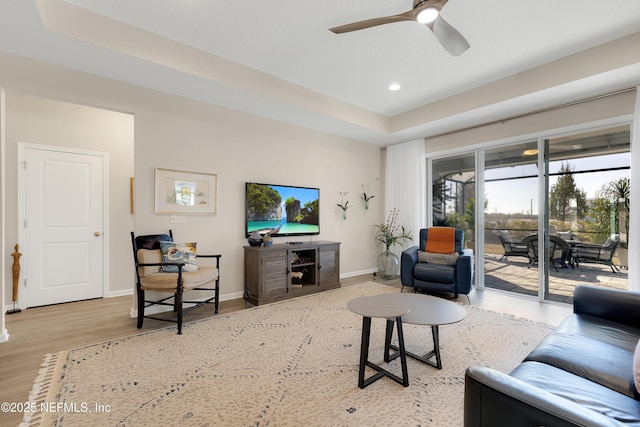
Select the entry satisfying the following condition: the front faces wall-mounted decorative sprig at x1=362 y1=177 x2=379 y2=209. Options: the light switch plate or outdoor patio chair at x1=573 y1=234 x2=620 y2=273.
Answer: the outdoor patio chair

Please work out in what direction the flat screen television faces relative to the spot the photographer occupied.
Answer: facing the viewer and to the right of the viewer

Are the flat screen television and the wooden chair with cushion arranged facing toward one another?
no

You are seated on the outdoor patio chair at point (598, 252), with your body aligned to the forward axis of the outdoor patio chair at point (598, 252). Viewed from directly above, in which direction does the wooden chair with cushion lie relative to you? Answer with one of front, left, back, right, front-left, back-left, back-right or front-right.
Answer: front-left

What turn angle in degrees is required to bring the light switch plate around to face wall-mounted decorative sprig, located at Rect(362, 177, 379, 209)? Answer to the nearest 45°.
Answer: approximately 90° to its left

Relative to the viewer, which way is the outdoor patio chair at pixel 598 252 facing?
to the viewer's left

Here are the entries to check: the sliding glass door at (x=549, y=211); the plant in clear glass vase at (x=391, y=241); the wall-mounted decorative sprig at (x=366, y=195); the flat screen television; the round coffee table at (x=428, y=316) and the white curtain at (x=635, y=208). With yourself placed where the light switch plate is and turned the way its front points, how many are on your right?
0

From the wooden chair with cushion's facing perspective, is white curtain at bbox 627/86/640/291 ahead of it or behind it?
ahead

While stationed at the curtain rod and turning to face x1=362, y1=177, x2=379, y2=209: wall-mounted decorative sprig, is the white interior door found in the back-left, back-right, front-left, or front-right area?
front-left

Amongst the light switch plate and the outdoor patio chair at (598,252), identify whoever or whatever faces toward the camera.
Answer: the light switch plate

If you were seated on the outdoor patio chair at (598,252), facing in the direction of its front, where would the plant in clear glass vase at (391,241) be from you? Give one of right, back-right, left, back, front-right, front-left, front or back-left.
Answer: front

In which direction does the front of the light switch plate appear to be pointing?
toward the camera

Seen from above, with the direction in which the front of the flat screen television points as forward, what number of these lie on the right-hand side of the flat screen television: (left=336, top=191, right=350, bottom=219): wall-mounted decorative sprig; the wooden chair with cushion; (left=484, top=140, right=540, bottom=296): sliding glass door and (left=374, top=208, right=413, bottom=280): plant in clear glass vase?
1

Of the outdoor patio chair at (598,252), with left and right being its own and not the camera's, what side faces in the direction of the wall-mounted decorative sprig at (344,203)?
front

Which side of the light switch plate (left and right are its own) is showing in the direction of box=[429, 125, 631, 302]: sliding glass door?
left

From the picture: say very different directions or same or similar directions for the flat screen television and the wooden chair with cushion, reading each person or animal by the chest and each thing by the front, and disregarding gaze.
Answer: same or similar directions

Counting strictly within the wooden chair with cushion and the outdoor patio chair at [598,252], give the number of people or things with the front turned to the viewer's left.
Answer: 1

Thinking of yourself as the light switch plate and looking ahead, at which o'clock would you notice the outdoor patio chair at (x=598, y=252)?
The outdoor patio chair is roughly at 10 o'clock from the light switch plate.

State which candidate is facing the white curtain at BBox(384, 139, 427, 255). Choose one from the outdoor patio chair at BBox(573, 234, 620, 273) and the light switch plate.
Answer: the outdoor patio chair
